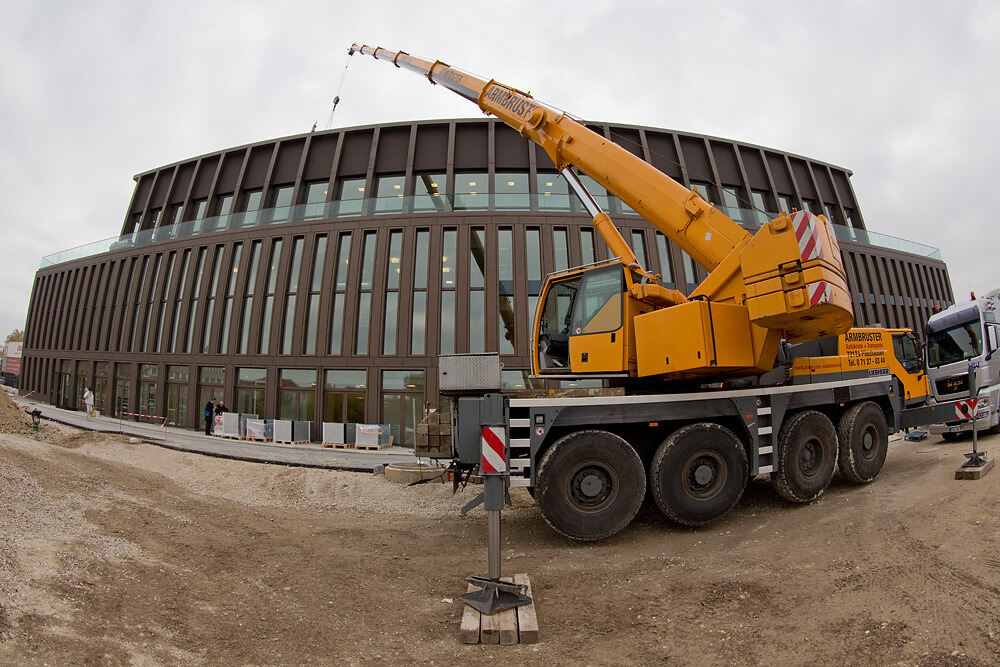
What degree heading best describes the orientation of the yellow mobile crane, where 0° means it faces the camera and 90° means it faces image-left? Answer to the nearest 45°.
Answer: approximately 225°

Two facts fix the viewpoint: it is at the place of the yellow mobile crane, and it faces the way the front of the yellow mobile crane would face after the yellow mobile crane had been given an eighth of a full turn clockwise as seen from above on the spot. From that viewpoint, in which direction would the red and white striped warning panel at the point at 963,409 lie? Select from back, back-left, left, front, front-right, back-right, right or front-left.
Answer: front-left

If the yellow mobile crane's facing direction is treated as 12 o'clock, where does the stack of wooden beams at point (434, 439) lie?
The stack of wooden beams is roughly at 7 o'clock from the yellow mobile crane.

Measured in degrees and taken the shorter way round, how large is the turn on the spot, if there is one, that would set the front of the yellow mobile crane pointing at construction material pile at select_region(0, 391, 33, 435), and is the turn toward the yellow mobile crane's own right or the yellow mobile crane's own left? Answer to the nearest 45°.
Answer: approximately 135° to the yellow mobile crane's own left

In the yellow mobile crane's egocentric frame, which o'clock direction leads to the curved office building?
The curved office building is roughly at 9 o'clock from the yellow mobile crane.

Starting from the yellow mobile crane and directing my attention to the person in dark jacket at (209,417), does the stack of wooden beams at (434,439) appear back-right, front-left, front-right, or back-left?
front-left

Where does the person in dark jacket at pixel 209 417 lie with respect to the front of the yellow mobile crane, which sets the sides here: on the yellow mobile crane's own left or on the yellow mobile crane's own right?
on the yellow mobile crane's own left
